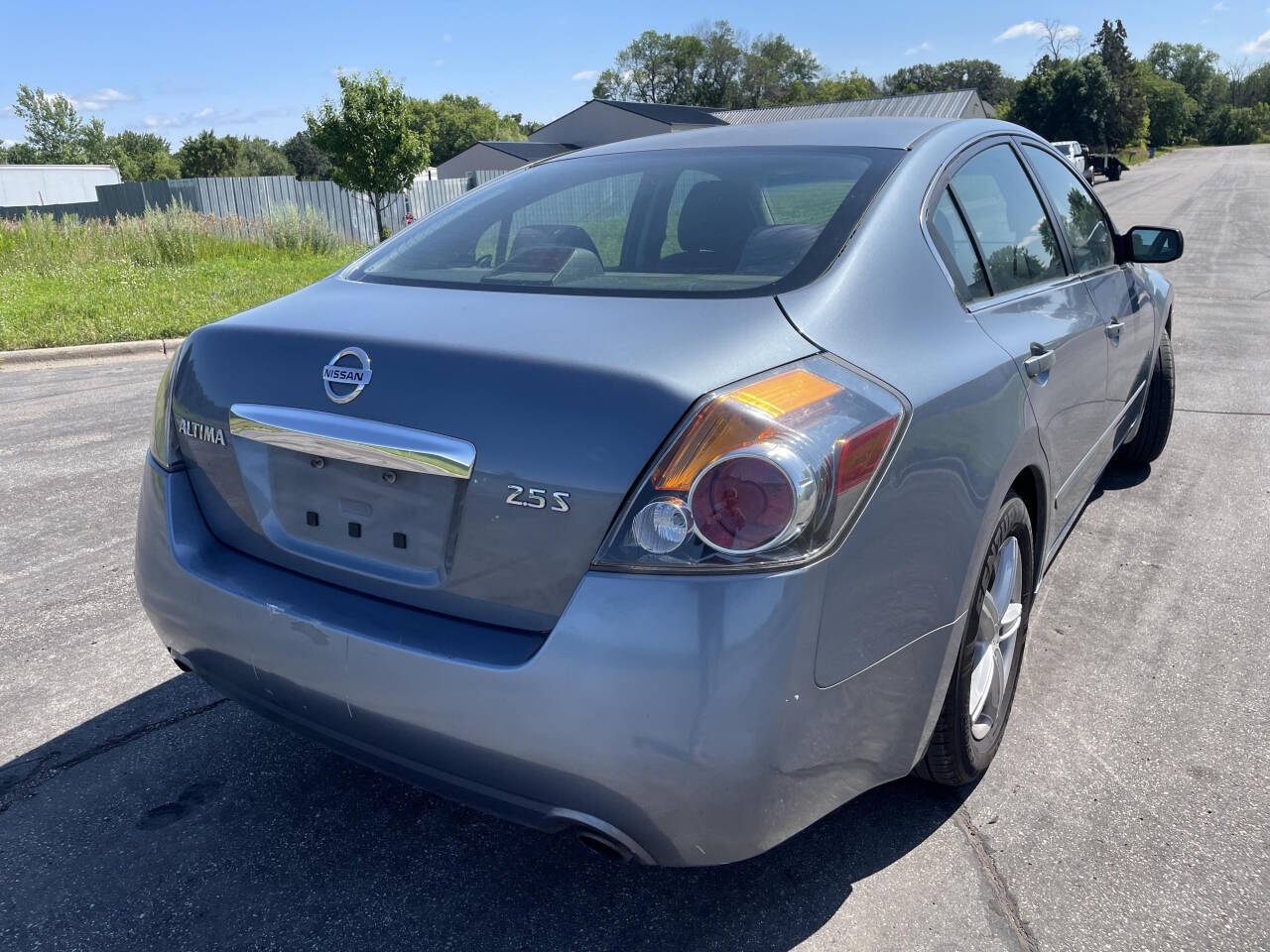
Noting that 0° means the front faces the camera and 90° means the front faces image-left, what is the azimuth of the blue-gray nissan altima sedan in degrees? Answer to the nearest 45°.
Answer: approximately 225°

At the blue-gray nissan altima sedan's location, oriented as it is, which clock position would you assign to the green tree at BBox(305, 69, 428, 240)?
The green tree is roughly at 10 o'clock from the blue-gray nissan altima sedan.
